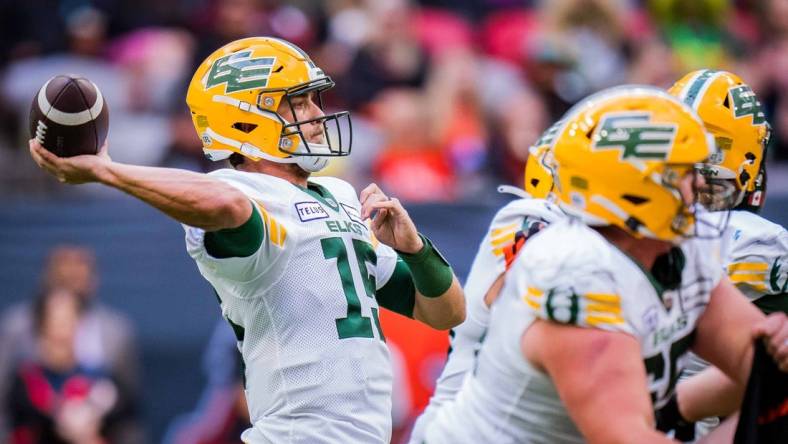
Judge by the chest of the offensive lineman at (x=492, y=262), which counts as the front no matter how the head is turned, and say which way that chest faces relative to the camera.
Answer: to the viewer's right

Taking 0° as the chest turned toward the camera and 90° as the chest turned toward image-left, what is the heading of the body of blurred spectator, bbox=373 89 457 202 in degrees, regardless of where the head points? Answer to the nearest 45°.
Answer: approximately 0°

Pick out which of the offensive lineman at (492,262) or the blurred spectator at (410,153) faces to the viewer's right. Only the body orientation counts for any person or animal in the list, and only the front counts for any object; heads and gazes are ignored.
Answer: the offensive lineman

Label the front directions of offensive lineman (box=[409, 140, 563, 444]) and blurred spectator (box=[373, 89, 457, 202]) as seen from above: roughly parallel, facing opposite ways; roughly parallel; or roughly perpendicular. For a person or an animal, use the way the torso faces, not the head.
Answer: roughly perpendicular

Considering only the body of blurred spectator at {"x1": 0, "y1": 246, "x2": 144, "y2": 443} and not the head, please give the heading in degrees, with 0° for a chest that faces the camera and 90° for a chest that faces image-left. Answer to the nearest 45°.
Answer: approximately 0°

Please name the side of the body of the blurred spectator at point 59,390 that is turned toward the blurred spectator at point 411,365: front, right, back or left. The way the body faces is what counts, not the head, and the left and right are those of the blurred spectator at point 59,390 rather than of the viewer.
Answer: left

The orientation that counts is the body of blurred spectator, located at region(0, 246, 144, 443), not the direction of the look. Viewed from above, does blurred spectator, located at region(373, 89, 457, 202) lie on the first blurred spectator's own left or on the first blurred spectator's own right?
on the first blurred spectator's own left
